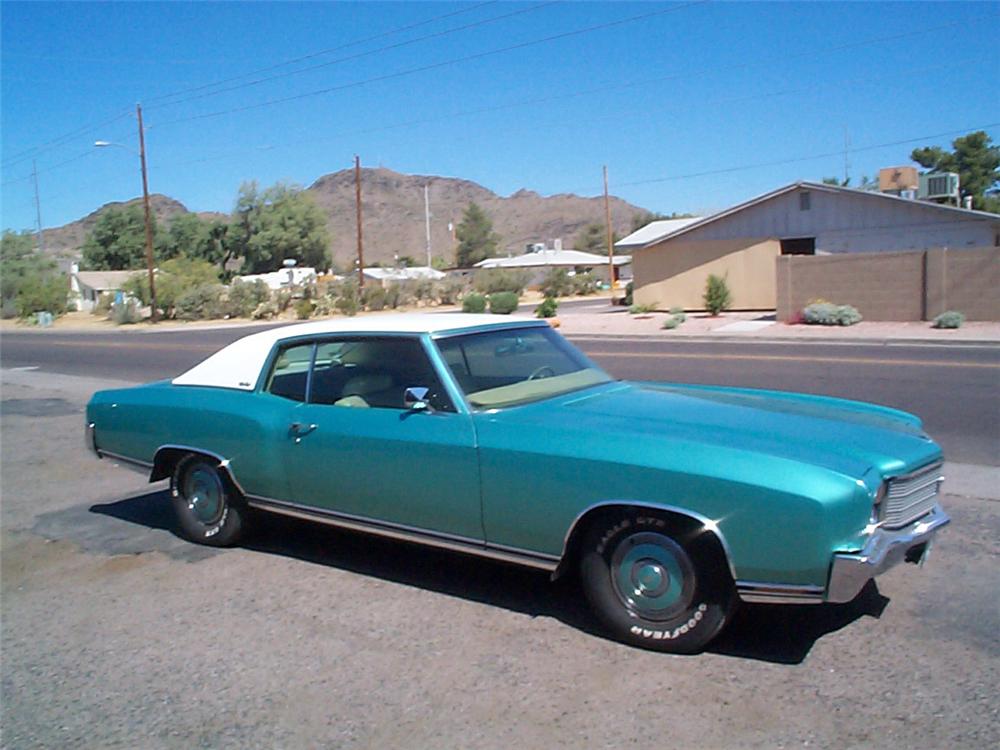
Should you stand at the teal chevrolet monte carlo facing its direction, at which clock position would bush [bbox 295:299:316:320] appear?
The bush is roughly at 7 o'clock from the teal chevrolet monte carlo.

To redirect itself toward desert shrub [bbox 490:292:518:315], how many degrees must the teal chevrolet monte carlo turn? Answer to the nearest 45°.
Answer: approximately 135° to its left

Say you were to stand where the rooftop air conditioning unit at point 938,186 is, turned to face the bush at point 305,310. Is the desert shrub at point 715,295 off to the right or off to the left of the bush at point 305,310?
left

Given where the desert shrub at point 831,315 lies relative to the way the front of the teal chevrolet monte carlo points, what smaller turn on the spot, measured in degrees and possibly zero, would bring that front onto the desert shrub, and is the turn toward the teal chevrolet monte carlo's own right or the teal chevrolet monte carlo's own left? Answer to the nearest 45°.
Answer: approximately 135° to the teal chevrolet monte carlo's own left

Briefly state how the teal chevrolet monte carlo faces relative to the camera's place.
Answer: facing the viewer and to the right of the viewer

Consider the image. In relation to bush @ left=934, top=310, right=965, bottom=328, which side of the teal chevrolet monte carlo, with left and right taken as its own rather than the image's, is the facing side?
left

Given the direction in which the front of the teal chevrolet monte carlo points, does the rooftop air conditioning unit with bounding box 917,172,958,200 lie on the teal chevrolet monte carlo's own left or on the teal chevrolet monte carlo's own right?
on the teal chevrolet monte carlo's own left

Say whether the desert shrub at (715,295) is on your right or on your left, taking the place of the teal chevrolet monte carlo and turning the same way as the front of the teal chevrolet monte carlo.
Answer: on your left

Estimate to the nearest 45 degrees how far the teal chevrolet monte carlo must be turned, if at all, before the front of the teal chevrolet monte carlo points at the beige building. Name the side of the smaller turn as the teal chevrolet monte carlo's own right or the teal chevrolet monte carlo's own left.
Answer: approximately 135° to the teal chevrolet monte carlo's own left
